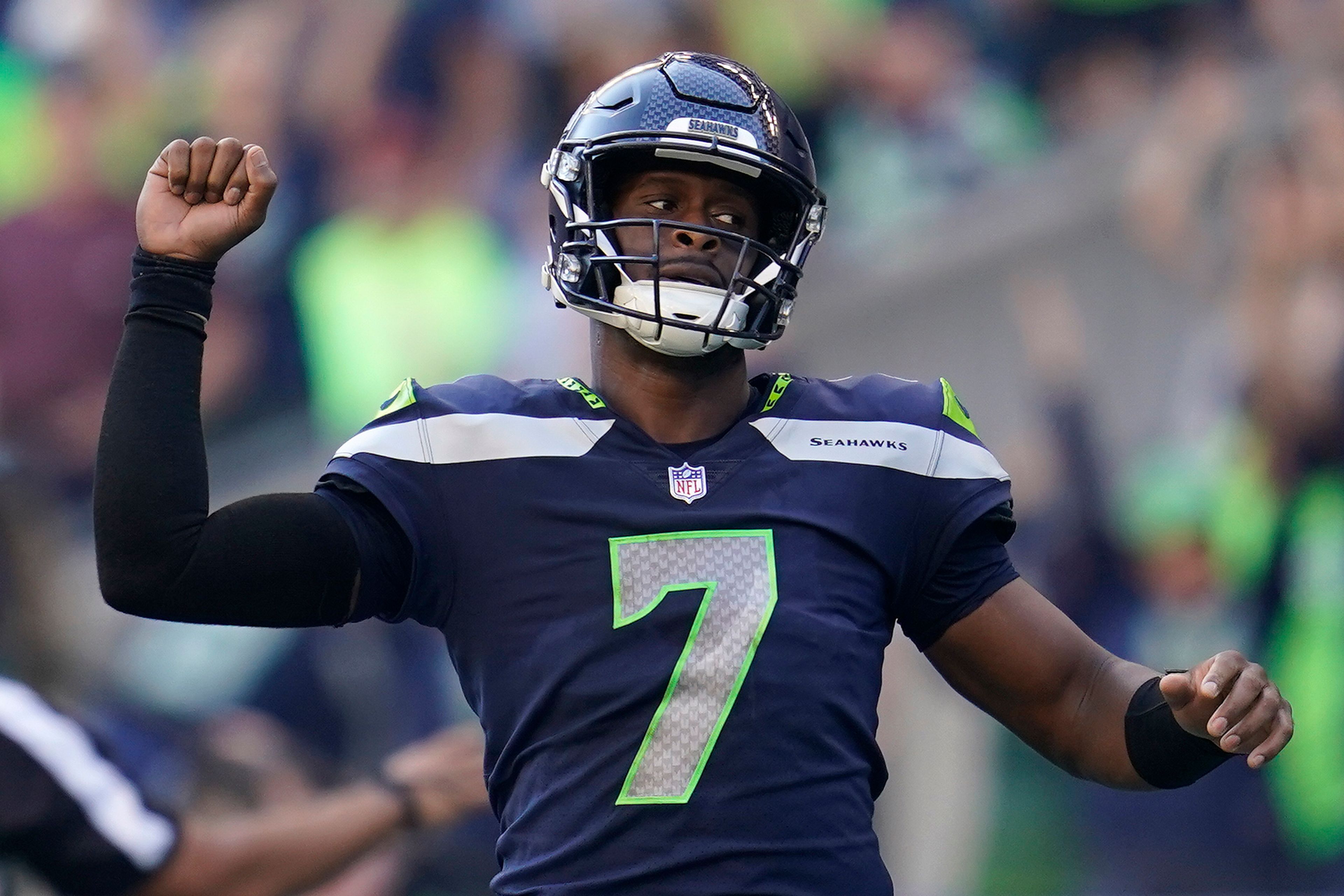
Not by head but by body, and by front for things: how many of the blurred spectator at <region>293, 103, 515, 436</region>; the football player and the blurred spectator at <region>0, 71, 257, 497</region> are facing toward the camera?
3

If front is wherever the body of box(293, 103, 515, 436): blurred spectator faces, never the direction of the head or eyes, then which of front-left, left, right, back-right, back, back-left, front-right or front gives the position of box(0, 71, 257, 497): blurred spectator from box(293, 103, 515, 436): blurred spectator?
right

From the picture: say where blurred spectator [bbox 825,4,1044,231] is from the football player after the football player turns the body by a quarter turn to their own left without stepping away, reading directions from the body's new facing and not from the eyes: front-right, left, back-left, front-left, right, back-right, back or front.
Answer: left

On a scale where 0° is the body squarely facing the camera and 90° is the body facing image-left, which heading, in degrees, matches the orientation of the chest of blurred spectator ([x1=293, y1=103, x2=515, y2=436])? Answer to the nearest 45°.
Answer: approximately 0°

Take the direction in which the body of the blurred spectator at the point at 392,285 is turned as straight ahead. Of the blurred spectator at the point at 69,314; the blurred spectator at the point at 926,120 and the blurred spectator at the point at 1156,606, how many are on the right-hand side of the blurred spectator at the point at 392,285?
1

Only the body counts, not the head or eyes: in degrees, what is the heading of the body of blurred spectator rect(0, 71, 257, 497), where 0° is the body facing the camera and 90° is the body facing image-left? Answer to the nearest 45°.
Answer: approximately 0°

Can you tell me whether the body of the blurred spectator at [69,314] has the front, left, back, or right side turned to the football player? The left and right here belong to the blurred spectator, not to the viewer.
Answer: front

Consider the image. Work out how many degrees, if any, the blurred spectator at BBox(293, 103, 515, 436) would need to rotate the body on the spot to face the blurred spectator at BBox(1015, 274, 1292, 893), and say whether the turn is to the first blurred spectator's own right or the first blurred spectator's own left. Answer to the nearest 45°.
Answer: approximately 90° to the first blurred spectator's own left

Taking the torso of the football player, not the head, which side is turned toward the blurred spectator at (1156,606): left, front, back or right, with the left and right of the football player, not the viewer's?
back

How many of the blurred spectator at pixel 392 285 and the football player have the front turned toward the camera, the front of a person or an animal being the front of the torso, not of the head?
2

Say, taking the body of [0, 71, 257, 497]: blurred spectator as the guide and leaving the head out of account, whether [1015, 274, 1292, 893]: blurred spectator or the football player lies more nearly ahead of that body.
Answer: the football player

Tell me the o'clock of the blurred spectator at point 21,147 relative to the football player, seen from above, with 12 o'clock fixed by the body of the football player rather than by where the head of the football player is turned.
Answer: The blurred spectator is roughly at 5 o'clock from the football player.

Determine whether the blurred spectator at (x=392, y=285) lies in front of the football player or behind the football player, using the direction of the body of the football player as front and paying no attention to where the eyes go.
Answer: behind
